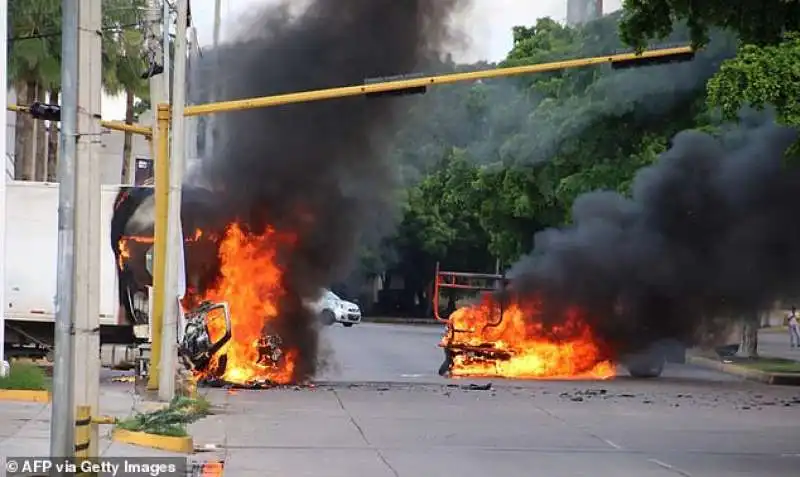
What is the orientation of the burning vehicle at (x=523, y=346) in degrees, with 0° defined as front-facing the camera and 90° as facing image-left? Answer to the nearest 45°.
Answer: approximately 270°

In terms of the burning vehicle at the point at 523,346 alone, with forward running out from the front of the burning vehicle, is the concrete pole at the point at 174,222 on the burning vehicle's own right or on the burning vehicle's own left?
on the burning vehicle's own right

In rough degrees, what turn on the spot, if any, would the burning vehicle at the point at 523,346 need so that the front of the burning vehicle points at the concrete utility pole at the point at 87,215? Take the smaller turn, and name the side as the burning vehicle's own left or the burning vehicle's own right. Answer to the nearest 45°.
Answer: approximately 90° to the burning vehicle's own right

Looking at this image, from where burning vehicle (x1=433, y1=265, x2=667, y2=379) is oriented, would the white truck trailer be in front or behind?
behind

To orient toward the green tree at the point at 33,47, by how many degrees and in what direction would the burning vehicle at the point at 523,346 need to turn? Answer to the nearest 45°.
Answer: approximately 180°

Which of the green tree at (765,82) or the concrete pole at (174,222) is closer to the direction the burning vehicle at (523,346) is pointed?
the green tree

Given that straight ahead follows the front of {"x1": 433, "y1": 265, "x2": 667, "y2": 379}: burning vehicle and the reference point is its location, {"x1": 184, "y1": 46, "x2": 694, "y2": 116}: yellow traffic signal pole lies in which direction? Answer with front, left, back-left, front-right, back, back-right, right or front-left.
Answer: right

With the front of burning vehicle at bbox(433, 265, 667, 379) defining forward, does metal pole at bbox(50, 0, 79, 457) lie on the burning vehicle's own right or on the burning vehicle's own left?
on the burning vehicle's own right

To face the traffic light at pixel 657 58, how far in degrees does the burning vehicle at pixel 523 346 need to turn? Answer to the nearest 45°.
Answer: approximately 90° to its right

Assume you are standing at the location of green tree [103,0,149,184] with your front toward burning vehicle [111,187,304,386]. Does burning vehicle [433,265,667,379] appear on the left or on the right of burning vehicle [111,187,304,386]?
left
